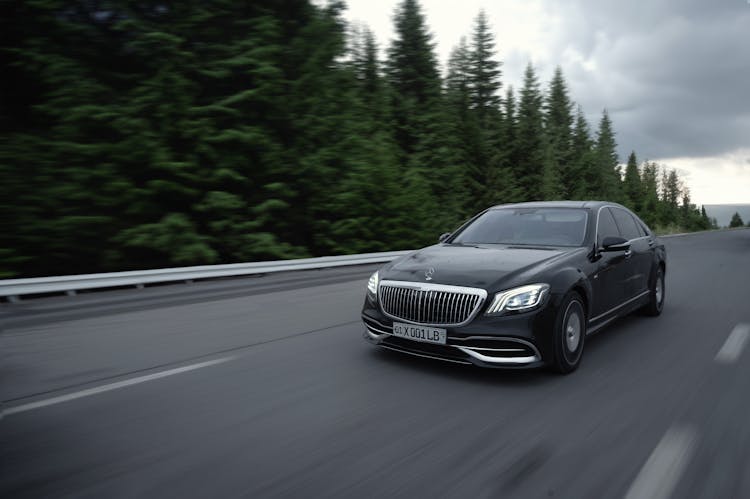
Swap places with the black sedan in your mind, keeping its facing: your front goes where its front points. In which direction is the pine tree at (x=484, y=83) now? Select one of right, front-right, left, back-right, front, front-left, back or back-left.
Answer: back-right

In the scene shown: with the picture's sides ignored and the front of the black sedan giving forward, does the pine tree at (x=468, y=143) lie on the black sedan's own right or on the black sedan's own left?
on the black sedan's own right

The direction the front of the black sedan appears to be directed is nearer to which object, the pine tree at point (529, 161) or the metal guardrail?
the metal guardrail

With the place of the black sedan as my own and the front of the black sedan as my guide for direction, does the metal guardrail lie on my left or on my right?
on my right

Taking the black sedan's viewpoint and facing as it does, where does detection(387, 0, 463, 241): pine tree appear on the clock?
The pine tree is roughly at 4 o'clock from the black sedan.

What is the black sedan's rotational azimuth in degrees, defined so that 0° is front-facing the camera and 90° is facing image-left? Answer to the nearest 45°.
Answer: approximately 45°

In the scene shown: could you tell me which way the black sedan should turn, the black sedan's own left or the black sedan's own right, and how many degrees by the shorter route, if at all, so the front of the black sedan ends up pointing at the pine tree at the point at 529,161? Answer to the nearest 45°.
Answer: approximately 135° to the black sedan's own right
